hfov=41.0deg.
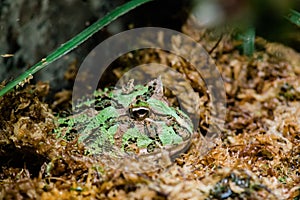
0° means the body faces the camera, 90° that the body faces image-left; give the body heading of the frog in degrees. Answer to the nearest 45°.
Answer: approximately 270°
